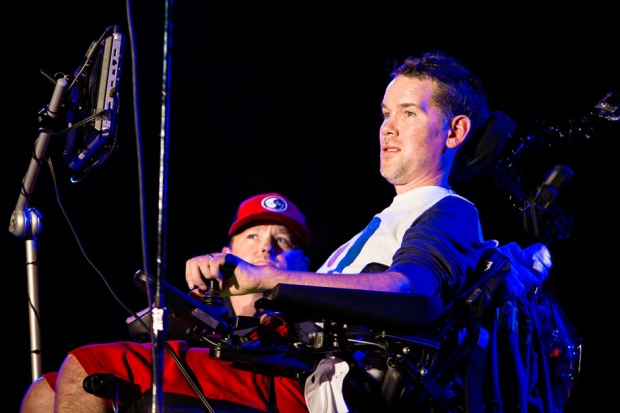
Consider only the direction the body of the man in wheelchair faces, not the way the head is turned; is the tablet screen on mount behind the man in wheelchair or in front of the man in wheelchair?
in front

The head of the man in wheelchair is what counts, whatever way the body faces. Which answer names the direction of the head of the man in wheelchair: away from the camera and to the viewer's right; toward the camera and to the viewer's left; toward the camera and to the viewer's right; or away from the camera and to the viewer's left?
toward the camera and to the viewer's left

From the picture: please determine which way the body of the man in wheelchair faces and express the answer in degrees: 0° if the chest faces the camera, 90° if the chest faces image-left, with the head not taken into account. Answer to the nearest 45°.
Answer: approximately 90°

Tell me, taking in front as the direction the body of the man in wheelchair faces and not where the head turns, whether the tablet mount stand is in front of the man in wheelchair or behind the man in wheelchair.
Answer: in front
